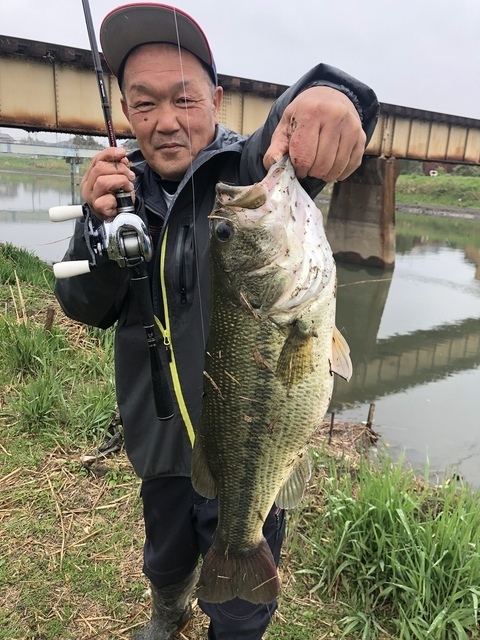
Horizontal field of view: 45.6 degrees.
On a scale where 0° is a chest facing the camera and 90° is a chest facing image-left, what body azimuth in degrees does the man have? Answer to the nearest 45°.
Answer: approximately 0°
